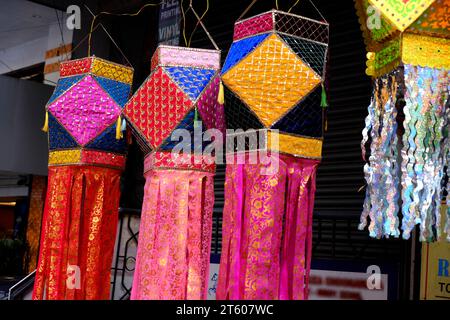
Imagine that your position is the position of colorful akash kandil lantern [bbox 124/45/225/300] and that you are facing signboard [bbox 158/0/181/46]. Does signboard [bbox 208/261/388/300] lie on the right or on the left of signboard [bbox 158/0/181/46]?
right

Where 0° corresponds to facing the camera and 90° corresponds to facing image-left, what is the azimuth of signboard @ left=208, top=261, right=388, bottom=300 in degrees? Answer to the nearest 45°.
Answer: approximately 0°

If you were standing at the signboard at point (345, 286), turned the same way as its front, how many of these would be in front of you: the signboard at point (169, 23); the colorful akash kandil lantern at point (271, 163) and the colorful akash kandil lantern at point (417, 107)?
2

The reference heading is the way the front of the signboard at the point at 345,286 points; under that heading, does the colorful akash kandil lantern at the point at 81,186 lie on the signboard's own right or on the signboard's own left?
on the signboard's own right

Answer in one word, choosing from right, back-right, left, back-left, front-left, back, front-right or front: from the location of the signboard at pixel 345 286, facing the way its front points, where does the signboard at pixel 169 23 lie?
back-right

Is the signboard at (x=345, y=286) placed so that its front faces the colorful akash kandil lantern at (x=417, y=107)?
yes
